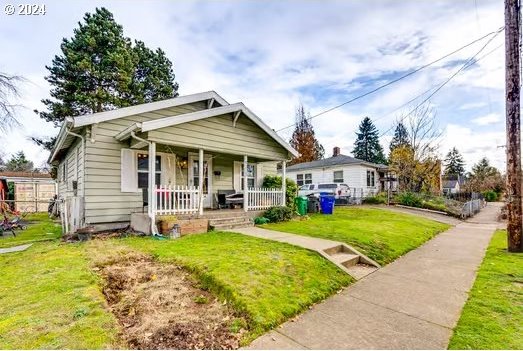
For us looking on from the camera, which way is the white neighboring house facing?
facing the viewer and to the right of the viewer

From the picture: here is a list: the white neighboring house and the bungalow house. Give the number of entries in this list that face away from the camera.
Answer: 0

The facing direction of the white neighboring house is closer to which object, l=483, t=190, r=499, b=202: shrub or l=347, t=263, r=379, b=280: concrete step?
the concrete step

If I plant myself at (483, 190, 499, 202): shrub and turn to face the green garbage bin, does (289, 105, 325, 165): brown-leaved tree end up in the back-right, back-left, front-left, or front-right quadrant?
front-right

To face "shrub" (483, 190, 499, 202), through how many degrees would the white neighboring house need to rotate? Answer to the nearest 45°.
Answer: approximately 90° to its left

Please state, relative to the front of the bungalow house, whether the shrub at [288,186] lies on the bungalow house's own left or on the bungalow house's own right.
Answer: on the bungalow house's own left

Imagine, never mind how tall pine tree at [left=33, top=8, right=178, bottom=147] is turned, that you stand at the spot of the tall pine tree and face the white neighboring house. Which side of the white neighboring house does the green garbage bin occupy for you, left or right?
right

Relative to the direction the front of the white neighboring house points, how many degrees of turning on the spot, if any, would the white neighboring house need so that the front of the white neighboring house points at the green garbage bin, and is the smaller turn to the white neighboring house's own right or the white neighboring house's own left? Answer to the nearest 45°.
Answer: approximately 45° to the white neighboring house's own right

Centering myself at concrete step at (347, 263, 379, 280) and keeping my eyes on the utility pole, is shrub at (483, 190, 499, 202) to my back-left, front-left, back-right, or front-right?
front-left

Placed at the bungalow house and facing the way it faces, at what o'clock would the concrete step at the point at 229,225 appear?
The concrete step is roughly at 11 o'clock from the bungalow house.

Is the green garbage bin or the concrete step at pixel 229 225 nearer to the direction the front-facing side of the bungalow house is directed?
the concrete step

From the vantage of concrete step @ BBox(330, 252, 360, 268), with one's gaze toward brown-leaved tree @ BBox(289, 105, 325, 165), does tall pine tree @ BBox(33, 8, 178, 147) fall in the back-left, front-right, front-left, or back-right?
front-left

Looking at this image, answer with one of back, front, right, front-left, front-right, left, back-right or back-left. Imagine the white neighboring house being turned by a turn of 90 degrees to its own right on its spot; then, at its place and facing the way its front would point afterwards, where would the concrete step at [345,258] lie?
front-left
